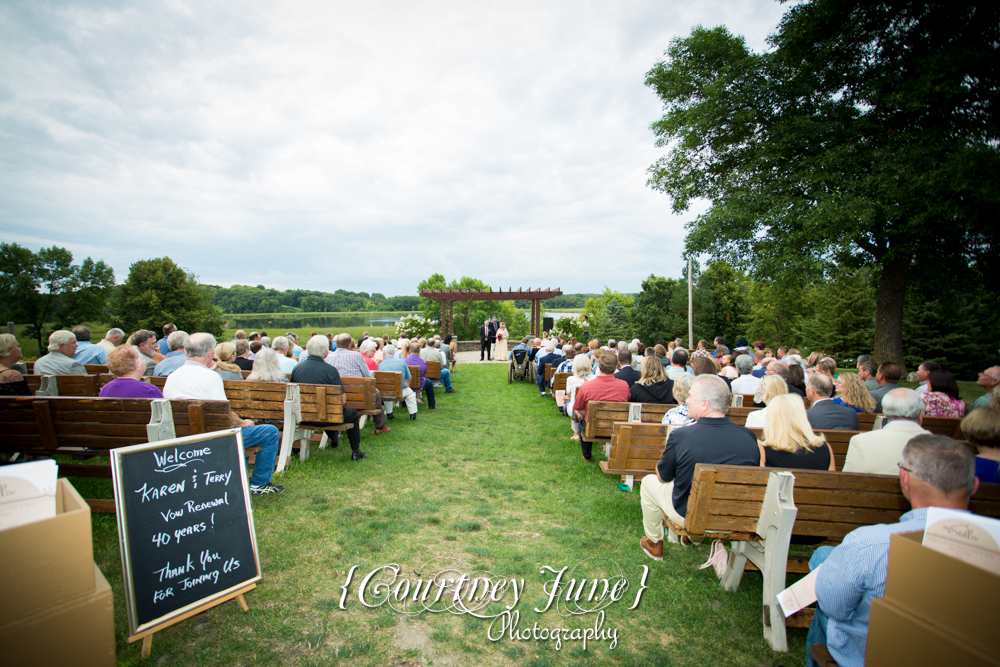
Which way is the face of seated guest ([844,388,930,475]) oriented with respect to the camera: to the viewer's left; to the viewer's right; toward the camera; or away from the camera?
away from the camera

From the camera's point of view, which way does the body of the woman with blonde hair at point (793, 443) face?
away from the camera

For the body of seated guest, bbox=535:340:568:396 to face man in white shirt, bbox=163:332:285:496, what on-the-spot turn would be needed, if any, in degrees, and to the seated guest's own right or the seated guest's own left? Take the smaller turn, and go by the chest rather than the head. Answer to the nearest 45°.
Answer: approximately 135° to the seated guest's own left

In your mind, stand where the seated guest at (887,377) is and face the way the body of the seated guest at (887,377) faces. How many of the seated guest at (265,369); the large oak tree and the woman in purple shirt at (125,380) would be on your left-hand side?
2

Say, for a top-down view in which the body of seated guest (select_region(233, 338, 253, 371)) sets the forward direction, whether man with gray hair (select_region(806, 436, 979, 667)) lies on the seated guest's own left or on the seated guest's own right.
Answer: on the seated guest's own right

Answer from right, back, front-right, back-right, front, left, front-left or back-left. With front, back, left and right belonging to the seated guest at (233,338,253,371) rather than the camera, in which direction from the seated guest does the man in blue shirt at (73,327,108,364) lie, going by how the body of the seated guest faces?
left

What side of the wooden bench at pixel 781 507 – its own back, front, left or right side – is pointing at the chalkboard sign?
left

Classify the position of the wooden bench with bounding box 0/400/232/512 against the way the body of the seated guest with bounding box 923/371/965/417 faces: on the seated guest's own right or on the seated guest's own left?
on the seated guest's own left

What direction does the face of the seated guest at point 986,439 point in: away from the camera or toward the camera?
away from the camera

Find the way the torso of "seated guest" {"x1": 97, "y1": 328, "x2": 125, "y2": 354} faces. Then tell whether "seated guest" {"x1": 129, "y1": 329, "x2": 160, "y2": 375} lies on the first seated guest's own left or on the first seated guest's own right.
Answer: on the first seated guest's own right

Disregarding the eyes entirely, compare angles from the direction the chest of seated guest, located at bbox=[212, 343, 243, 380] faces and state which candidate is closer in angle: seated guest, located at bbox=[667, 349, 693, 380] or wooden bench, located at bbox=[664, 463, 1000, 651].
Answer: the seated guest

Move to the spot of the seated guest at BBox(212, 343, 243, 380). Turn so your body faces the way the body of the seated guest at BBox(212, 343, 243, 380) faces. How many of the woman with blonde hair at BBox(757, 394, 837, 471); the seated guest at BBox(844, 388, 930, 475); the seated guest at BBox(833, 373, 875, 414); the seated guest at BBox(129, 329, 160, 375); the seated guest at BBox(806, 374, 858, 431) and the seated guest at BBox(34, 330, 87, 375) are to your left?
2

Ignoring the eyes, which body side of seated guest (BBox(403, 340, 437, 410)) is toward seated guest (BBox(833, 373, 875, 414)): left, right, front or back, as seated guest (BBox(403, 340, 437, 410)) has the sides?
right

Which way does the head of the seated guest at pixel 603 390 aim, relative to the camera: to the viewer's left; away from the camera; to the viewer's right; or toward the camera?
away from the camera

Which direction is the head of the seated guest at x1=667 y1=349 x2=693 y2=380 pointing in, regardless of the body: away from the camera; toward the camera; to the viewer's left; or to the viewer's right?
away from the camera

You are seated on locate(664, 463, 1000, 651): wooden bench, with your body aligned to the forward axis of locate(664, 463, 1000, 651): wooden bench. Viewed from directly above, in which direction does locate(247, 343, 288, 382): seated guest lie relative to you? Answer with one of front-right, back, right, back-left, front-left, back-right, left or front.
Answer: front-left
